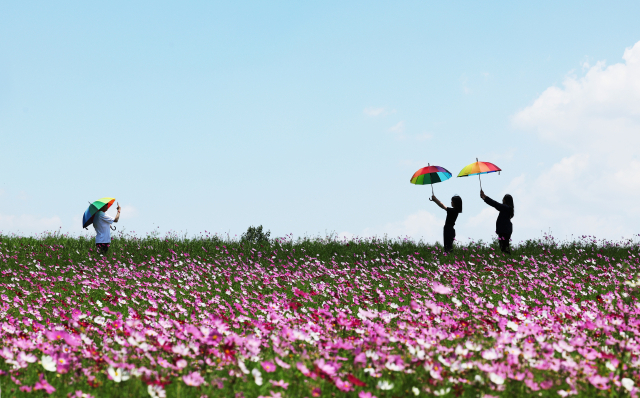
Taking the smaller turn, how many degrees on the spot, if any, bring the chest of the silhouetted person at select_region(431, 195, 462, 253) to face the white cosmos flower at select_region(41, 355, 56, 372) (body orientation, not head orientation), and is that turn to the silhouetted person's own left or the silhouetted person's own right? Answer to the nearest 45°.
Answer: approximately 90° to the silhouetted person's own left

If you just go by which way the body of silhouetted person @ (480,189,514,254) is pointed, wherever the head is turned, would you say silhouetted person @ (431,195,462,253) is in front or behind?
in front

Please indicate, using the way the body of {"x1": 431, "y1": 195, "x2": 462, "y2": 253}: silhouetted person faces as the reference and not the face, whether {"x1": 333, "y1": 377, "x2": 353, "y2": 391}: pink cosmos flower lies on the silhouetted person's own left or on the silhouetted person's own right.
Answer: on the silhouetted person's own left

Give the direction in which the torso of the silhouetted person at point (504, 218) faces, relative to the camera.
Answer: to the viewer's left

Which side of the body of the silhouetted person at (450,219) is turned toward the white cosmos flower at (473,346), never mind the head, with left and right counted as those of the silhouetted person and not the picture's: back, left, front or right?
left

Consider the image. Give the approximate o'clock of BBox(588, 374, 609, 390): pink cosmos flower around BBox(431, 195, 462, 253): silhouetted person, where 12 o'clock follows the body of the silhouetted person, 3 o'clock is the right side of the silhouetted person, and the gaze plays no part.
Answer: The pink cosmos flower is roughly at 9 o'clock from the silhouetted person.

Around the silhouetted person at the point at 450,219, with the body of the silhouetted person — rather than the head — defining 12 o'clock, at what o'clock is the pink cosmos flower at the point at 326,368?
The pink cosmos flower is roughly at 9 o'clock from the silhouetted person.

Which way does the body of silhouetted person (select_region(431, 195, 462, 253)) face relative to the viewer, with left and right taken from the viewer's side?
facing to the left of the viewer

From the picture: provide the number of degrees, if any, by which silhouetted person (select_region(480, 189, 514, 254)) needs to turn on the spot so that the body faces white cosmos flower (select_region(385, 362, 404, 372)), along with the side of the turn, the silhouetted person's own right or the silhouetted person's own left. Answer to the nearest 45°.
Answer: approximately 90° to the silhouetted person's own left

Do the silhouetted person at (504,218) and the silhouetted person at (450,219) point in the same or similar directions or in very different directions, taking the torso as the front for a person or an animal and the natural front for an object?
same or similar directions

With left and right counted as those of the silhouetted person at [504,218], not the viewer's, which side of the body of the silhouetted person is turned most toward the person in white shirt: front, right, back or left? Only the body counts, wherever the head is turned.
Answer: front

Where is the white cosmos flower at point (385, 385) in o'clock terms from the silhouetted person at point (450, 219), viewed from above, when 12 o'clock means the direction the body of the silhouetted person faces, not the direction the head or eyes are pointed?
The white cosmos flower is roughly at 9 o'clock from the silhouetted person.

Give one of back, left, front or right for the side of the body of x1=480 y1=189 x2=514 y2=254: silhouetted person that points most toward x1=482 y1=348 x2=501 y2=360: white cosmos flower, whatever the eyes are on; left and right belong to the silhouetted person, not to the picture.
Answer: left

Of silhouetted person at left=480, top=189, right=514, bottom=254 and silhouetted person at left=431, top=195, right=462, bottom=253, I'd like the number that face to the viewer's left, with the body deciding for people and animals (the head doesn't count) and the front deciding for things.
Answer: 2
